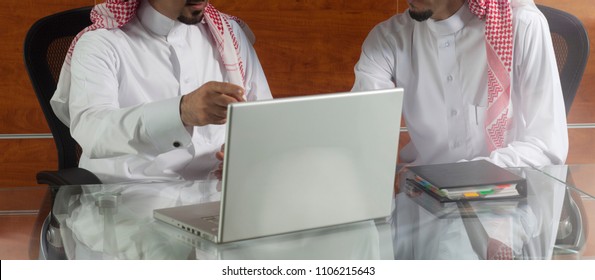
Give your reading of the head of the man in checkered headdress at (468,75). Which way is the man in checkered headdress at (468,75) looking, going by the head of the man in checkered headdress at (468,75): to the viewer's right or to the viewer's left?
to the viewer's left

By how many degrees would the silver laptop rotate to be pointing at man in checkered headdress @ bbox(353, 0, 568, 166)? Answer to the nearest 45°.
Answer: approximately 90° to its right

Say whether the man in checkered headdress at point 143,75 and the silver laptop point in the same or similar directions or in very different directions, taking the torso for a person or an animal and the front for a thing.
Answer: very different directions

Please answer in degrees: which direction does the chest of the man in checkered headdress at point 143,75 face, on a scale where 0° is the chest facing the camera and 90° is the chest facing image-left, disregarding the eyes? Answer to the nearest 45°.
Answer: approximately 315°

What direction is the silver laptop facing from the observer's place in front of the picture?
facing away from the viewer and to the left of the viewer
